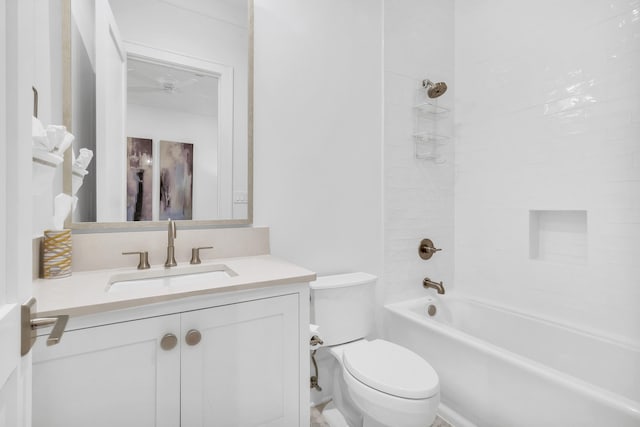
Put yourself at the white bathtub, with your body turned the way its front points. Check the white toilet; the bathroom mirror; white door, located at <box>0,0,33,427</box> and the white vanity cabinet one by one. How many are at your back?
0

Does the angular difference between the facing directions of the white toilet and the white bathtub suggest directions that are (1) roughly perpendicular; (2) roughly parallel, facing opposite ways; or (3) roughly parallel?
roughly perpendicular

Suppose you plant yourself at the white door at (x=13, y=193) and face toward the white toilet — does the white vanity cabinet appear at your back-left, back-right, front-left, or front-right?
front-left

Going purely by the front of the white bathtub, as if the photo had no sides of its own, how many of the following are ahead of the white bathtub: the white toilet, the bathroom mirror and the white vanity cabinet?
3

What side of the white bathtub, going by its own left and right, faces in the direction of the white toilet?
front

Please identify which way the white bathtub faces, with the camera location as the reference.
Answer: facing the viewer and to the left of the viewer

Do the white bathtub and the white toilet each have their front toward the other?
no

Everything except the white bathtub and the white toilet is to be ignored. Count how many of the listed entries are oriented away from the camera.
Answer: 0

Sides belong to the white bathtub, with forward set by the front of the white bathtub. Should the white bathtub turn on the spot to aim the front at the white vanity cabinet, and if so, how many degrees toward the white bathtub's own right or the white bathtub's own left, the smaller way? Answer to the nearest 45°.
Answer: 0° — it already faces it

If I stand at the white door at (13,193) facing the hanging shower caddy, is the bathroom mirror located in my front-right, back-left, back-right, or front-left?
front-left

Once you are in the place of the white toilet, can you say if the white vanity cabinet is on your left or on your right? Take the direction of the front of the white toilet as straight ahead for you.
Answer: on your right

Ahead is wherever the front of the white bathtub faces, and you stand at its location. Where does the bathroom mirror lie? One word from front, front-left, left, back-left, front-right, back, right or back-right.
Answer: front

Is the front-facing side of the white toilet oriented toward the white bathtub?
no

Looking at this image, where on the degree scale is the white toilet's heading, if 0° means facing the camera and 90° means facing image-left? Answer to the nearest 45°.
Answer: approximately 315°
